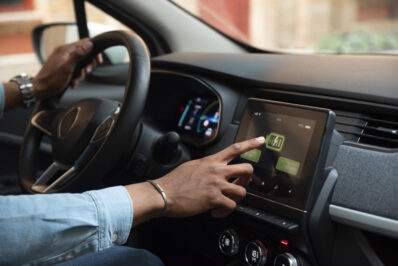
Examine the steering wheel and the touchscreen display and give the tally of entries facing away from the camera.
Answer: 0

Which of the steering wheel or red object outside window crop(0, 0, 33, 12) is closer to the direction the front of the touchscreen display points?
the steering wheel

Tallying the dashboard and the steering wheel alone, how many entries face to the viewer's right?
0

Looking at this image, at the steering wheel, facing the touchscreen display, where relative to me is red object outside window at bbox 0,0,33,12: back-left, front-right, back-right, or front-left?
back-left

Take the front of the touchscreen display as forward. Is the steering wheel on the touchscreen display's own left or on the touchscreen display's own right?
on the touchscreen display's own right

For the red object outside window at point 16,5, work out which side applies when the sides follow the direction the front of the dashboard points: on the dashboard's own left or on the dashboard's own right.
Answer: on the dashboard's own right

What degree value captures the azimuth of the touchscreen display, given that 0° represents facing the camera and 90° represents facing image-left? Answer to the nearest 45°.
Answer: approximately 45°

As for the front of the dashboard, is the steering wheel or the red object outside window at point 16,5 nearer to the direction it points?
the steering wheel

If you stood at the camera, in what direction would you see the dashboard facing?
facing the viewer and to the left of the viewer

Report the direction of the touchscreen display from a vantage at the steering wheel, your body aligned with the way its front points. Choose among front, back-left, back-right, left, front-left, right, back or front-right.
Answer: left

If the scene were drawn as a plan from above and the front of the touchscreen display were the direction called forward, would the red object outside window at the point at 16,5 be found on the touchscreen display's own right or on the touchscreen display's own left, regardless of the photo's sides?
on the touchscreen display's own right

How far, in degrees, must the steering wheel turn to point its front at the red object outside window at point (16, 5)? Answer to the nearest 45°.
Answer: approximately 135° to its right

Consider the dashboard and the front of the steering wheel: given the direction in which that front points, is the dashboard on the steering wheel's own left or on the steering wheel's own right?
on the steering wheel's own left
